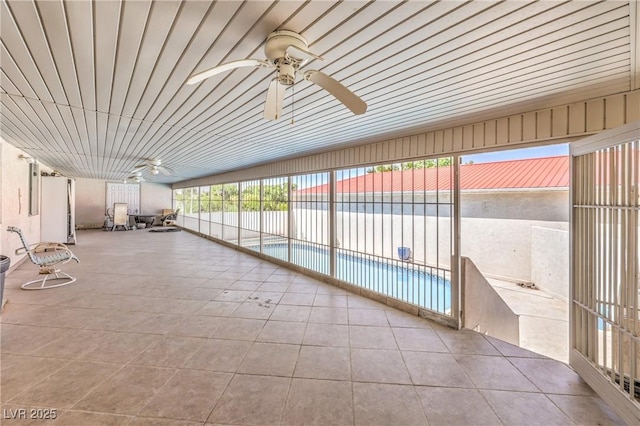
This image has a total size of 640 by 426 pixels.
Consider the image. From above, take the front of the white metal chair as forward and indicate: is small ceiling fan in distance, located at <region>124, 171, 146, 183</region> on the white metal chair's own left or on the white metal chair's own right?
on the white metal chair's own left

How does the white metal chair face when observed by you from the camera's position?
facing to the right of the viewer

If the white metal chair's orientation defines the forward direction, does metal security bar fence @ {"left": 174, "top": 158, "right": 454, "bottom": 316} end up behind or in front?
in front

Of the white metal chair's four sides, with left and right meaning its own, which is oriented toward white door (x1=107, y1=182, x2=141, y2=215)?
left

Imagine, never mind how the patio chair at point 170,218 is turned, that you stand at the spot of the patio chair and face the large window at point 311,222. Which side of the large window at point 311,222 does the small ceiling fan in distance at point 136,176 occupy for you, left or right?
right

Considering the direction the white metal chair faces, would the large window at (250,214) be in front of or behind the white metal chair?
in front

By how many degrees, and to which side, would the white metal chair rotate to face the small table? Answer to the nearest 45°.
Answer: approximately 90° to its left

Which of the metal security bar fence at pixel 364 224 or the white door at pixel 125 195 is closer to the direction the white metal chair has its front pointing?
the metal security bar fence
